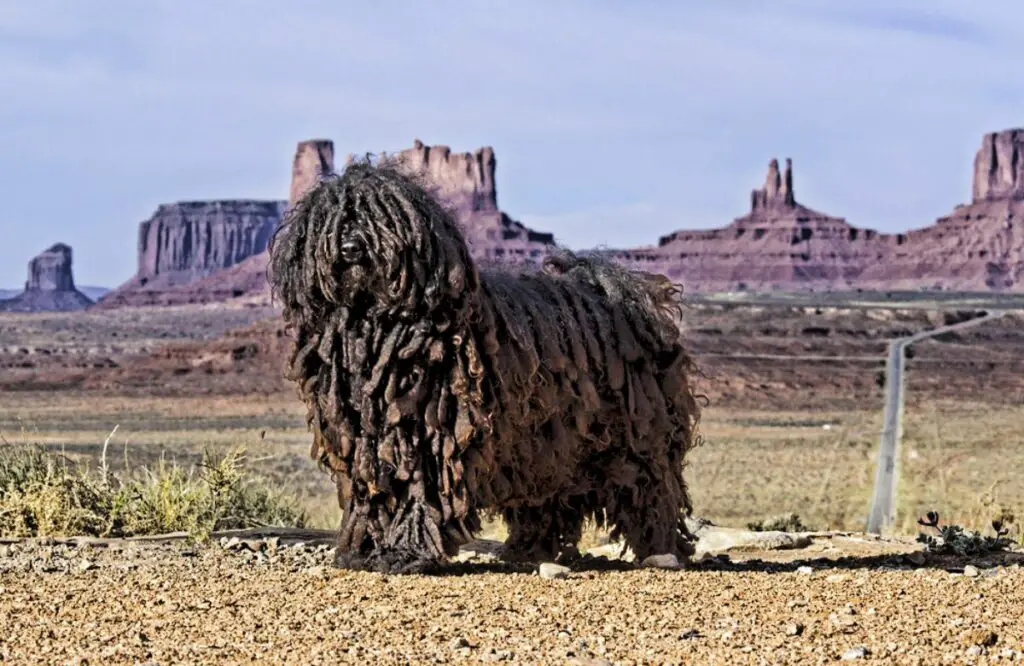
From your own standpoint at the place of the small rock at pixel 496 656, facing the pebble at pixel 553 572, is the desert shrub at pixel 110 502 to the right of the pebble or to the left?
left

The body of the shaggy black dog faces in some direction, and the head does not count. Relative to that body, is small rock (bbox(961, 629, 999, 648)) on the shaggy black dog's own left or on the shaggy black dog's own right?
on the shaggy black dog's own left

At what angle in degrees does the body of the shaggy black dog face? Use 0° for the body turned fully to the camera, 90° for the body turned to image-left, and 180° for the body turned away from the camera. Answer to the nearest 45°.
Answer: approximately 45°

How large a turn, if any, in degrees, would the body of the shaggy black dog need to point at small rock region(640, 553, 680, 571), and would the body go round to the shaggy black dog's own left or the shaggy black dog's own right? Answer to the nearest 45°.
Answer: approximately 180°

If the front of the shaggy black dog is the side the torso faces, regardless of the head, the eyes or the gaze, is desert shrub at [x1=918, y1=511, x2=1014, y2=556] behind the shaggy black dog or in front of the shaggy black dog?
behind

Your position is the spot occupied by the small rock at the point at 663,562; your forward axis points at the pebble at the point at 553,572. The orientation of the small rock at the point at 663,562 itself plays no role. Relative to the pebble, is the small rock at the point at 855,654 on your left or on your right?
left

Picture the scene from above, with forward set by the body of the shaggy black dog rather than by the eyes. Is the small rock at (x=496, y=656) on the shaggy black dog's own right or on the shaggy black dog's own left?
on the shaggy black dog's own left

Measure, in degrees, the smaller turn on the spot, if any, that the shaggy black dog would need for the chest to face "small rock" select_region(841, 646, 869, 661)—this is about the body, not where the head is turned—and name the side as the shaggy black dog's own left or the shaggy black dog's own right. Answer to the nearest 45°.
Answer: approximately 90° to the shaggy black dog's own left
